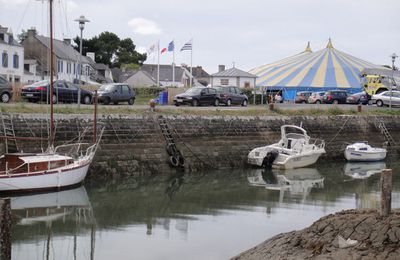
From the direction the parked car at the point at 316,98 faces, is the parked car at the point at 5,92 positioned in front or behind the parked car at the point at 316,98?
in front

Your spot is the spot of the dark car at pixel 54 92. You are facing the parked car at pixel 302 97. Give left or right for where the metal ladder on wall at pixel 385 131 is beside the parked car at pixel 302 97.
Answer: right

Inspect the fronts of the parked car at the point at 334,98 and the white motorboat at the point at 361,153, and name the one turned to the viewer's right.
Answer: the white motorboat

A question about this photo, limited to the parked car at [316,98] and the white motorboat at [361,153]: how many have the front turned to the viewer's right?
1

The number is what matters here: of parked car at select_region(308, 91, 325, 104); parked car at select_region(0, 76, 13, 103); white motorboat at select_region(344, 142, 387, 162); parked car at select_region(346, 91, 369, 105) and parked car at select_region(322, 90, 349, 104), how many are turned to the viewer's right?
1
